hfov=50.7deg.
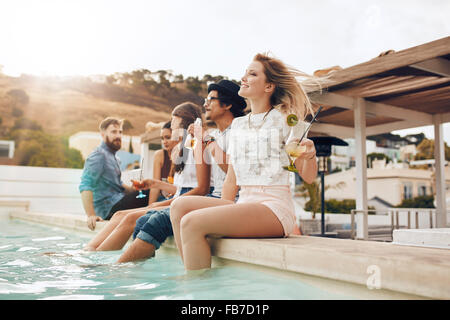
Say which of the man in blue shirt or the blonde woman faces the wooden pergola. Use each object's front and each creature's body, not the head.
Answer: the man in blue shirt

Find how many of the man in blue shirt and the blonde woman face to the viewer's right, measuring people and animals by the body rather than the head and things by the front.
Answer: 1

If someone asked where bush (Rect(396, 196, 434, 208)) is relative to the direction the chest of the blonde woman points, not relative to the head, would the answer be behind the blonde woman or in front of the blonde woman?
behind

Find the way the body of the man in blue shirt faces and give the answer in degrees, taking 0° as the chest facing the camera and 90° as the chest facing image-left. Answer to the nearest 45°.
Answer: approximately 270°

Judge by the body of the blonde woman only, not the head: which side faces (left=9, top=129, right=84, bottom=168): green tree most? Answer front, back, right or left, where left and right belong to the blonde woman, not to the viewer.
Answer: right

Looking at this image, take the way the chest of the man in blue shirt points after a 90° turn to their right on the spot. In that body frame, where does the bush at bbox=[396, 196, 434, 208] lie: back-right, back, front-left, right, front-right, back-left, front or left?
back-left

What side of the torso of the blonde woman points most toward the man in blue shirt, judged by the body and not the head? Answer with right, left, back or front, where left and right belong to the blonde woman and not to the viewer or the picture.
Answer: right

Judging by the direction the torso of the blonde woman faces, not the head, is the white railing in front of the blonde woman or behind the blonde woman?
behind

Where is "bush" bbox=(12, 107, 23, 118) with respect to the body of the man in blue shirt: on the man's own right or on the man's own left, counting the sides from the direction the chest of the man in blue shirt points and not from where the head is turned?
on the man's own left

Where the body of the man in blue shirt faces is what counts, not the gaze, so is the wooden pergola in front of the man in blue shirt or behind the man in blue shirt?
in front

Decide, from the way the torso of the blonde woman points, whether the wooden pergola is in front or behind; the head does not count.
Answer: behind
